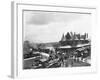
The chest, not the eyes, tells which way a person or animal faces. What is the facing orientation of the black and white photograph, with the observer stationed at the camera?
facing the viewer and to the right of the viewer
